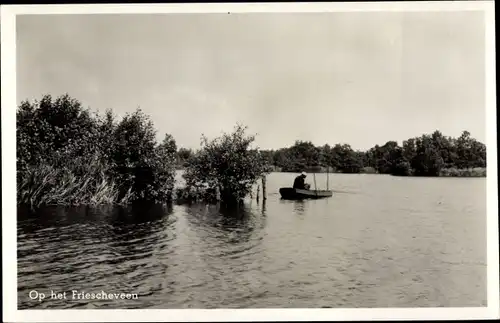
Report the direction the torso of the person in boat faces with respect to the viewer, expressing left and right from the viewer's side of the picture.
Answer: facing to the right of the viewer

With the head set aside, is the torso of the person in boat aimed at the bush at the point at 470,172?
yes
